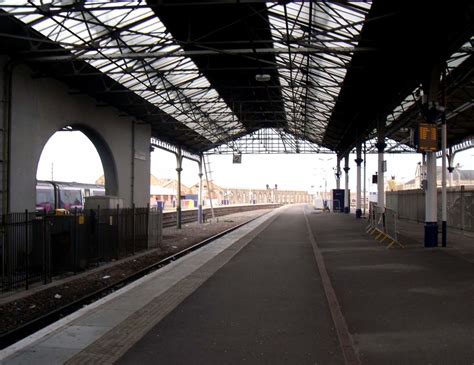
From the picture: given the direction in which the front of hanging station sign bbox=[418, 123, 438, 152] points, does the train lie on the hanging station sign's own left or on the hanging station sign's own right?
on the hanging station sign's own right

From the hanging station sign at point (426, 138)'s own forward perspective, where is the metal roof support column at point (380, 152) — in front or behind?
behind

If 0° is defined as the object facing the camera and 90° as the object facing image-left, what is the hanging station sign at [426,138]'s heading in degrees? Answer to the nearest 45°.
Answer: approximately 0°

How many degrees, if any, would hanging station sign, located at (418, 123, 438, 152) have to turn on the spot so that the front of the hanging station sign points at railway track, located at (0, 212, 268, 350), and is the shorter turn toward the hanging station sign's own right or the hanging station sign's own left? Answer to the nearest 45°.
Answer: approximately 45° to the hanging station sign's own right

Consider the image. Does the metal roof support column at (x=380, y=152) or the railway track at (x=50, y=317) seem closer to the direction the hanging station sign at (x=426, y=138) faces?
the railway track

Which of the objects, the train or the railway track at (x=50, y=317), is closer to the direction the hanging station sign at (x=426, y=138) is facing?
the railway track
